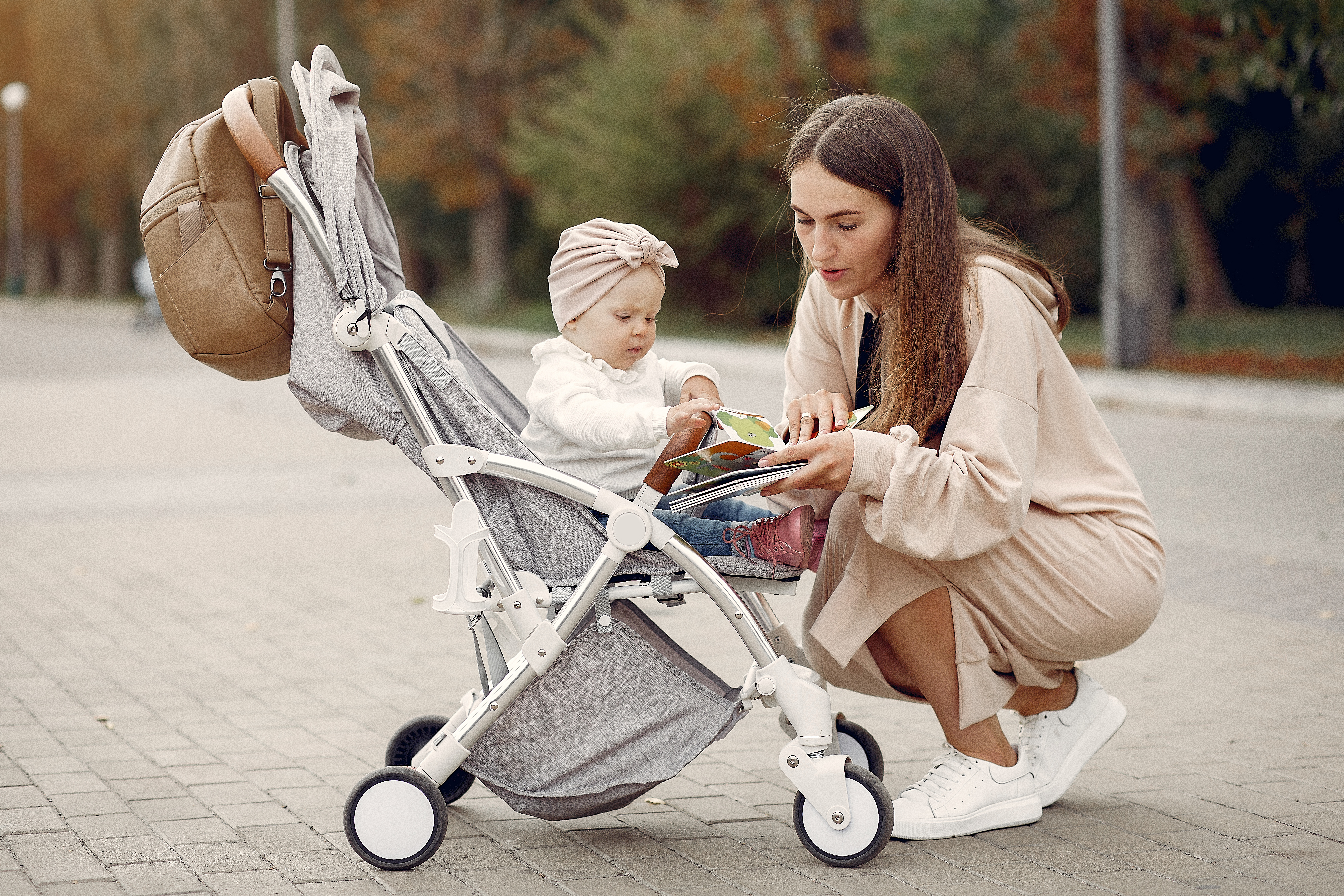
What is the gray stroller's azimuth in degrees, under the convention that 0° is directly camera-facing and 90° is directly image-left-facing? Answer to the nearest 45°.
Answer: approximately 270°

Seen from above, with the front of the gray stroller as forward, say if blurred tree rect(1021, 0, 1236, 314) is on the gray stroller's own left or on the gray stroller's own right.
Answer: on the gray stroller's own left

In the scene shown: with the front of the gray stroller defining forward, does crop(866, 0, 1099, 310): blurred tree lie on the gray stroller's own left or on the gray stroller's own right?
on the gray stroller's own left

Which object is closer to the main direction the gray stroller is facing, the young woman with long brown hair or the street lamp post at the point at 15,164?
the young woman with long brown hair

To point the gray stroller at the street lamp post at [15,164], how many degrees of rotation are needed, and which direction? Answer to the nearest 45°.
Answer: approximately 90° to its left

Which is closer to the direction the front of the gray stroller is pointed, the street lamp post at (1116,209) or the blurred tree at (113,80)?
the street lamp post

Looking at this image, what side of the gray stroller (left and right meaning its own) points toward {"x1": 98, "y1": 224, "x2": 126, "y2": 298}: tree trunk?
left

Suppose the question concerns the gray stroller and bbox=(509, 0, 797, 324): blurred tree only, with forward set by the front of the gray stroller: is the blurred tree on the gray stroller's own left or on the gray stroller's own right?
on the gray stroller's own left

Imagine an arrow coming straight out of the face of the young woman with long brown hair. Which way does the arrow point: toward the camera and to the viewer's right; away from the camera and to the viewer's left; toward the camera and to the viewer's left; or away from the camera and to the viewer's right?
toward the camera and to the viewer's left
